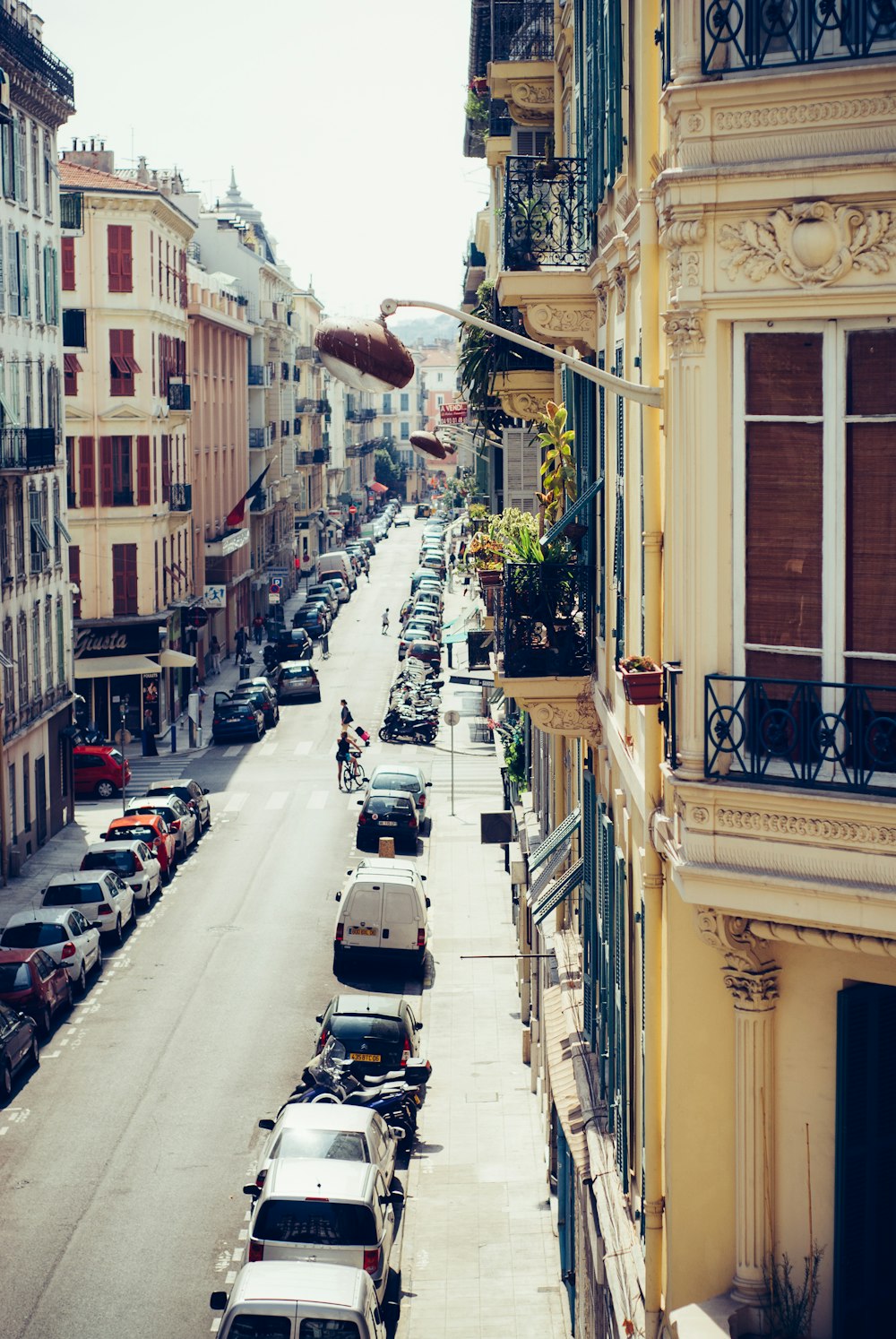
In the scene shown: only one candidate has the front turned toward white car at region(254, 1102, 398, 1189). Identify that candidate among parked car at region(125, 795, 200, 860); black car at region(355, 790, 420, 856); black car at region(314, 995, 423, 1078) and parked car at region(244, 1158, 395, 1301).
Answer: parked car at region(244, 1158, 395, 1301)

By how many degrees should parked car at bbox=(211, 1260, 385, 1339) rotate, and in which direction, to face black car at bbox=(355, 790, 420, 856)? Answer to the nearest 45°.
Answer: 0° — it already faces it

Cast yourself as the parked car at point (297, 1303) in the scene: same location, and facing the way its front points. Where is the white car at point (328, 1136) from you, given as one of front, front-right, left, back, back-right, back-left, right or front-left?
front

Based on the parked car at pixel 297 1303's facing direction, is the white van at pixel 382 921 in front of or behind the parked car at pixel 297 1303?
in front

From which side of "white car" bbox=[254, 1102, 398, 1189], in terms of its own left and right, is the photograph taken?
back

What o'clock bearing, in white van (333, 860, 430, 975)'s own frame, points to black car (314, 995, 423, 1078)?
The black car is roughly at 6 o'clock from the white van.

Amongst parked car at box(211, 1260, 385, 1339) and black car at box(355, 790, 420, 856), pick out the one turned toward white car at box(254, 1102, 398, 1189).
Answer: the parked car

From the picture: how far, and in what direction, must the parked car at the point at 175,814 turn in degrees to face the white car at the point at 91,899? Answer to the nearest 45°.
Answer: approximately 135° to its right

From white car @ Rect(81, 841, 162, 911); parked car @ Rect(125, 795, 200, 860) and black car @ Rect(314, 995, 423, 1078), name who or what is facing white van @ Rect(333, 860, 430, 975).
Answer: the black car

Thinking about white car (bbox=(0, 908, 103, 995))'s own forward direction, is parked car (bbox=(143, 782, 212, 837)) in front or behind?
in front

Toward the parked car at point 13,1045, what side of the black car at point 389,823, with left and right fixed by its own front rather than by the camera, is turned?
back

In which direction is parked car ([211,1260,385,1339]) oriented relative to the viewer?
away from the camera

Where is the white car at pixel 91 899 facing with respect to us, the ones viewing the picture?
facing away from the viewer and to the right of the viewer

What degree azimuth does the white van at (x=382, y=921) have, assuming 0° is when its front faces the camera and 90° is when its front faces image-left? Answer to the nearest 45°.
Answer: approximately 180°

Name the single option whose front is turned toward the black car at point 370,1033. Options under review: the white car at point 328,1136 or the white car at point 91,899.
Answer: the white car at point 328,1136

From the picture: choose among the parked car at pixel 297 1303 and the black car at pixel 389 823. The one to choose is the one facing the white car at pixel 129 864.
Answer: the parked car

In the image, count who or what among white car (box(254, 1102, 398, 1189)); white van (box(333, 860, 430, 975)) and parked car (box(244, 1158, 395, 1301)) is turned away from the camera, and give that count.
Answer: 3

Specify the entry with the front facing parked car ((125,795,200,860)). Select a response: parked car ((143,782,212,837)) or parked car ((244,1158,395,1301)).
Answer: parked car ((244,1158,395,1301))
